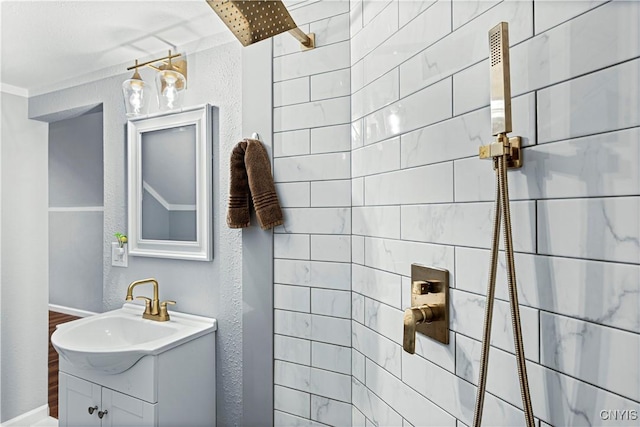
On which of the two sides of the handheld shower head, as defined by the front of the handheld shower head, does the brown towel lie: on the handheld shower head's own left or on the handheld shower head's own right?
on the handheld shower head's own right

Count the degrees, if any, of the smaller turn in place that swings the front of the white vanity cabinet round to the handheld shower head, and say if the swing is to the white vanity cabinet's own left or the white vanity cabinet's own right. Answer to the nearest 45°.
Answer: approximately 90° to the white vanity cabinet's own left

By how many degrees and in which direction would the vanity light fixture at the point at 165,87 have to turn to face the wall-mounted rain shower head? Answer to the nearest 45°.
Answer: approximately 45° to its left

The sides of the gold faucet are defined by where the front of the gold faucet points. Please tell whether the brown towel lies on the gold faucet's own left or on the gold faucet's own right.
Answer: on the gold faucet's own left

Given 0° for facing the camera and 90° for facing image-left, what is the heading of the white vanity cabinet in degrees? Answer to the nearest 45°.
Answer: approximately 45°

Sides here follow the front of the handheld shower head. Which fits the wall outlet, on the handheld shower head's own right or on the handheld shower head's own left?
on the handheld shower head's own right

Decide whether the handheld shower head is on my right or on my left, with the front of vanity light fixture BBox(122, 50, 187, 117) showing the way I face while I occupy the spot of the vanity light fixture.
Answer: on my left

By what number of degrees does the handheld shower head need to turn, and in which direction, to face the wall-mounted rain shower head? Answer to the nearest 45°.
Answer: approximately 45° to its right

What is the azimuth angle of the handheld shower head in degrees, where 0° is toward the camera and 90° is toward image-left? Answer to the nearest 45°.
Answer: approximately 45°

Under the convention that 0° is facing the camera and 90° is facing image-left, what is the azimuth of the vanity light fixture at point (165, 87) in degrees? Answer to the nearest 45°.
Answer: approximately 45°
